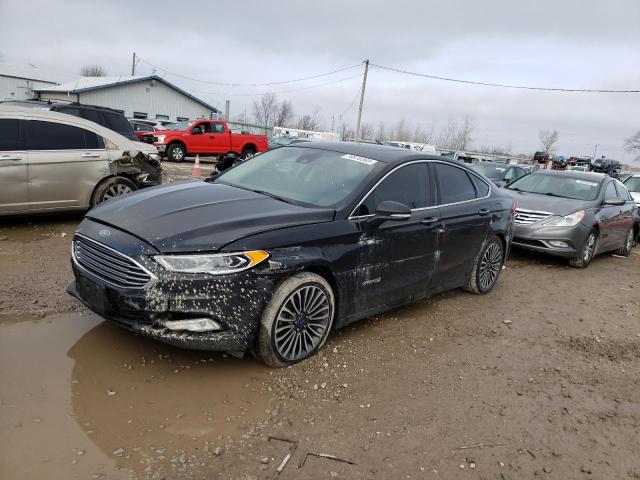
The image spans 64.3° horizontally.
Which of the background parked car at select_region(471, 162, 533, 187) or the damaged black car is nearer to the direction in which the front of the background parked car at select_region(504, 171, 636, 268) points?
the damaged black car

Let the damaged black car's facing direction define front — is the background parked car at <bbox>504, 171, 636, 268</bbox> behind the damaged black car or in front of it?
behind

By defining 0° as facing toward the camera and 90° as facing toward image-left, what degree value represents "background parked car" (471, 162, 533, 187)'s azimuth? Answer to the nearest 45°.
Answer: approximately 45°

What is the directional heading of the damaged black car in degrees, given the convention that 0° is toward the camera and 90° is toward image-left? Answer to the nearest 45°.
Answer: approximately 45°

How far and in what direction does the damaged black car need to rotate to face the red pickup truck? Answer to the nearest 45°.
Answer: approximately 135° to its right

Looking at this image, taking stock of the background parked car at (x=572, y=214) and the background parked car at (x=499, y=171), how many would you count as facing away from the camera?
0

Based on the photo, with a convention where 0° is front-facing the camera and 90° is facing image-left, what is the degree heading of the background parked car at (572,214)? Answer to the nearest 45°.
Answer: approximately 45°

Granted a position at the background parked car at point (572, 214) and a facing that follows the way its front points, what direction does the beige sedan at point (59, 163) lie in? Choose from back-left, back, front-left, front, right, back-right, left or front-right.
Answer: front

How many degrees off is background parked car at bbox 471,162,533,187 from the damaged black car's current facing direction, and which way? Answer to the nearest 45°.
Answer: approximately 180°

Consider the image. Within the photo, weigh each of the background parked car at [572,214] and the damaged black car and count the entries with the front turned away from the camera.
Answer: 0
